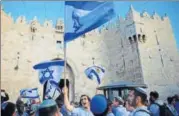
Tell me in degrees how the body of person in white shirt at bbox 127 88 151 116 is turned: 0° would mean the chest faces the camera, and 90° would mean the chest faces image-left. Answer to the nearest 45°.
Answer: approximately 90°
